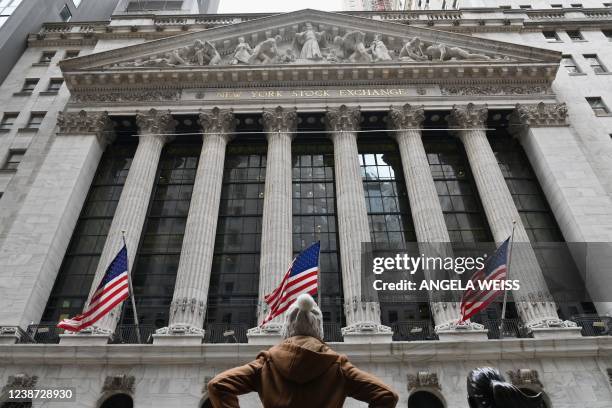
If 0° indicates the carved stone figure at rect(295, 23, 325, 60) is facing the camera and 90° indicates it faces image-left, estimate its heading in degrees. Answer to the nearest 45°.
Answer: approximately 0°

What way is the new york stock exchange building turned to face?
toward the camera

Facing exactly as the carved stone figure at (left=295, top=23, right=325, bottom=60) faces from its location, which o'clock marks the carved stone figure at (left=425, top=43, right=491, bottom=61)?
the carved stone figure at (left=425, top=43, right=491, bottom=61) is roughly at 9 o'clock from the carved stone figure at (left=295, top=23, right=325, bottom=60).
